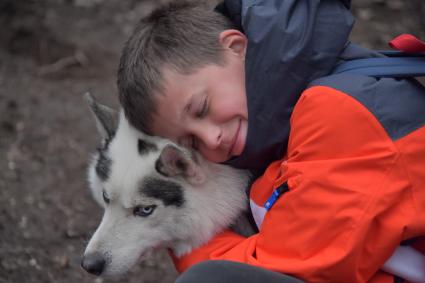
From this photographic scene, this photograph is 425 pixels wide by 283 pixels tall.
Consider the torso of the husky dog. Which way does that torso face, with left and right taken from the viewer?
facing the viewer and to the left of the viewer

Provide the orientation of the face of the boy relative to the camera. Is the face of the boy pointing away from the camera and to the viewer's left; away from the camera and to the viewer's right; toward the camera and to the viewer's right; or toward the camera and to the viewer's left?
toward the camera and to the viewer's left
